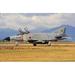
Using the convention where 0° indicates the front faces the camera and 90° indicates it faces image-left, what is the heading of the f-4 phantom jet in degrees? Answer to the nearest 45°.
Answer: approximately 90°
